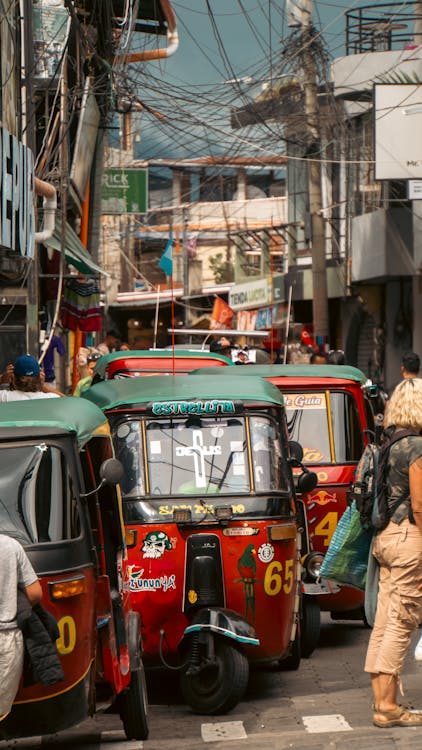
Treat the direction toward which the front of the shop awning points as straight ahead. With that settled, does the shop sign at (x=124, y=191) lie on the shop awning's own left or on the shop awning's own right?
on the shop awning's own left

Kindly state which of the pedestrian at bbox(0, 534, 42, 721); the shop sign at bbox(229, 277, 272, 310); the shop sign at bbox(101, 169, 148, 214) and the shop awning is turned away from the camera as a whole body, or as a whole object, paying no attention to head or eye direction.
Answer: the pedestrian

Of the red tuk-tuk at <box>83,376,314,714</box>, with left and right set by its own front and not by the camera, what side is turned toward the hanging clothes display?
back

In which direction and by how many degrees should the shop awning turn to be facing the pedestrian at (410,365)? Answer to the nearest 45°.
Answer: approximately 45° to its right

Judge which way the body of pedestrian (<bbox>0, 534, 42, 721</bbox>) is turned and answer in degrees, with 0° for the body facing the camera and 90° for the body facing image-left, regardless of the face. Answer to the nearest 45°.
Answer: approximately 180°

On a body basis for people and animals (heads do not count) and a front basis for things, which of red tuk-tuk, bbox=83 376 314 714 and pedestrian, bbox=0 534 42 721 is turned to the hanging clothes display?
the pedestrian

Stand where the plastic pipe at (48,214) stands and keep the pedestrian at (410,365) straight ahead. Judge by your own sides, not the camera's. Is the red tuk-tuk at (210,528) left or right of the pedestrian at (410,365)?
right

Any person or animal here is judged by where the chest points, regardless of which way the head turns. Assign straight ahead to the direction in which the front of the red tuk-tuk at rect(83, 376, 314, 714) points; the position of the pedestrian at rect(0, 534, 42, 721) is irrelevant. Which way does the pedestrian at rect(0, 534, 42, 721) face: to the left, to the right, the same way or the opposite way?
the opposite way

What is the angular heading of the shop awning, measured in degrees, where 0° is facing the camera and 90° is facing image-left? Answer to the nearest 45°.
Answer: approximately 270°

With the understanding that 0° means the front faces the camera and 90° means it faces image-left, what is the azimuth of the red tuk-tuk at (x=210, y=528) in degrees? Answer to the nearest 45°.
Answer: approximately 0°

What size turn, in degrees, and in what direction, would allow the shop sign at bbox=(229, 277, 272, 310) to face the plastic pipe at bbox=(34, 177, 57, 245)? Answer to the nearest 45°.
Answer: approximately 45° to its left

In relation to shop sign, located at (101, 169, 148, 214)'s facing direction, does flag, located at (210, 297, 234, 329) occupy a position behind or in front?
behind

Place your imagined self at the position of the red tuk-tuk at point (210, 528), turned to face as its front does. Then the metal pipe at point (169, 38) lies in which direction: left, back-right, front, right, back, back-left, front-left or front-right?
back
